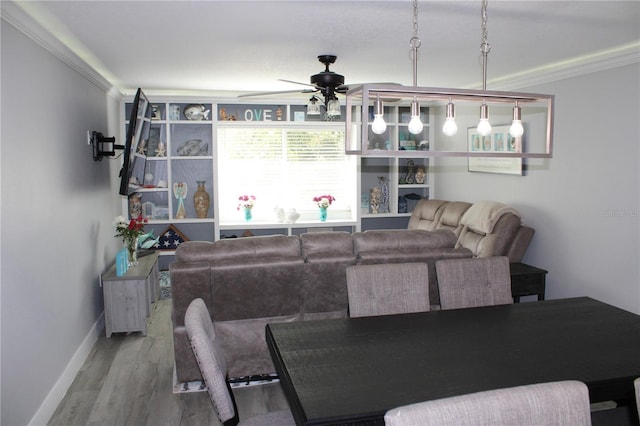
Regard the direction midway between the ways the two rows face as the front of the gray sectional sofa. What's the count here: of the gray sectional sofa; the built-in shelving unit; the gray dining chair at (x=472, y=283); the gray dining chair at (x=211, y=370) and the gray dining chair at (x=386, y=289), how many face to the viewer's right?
1

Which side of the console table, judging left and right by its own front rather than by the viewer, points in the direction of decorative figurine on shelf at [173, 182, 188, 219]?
left

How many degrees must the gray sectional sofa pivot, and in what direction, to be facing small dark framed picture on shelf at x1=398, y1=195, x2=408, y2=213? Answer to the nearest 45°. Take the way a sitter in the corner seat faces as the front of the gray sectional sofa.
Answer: approximately 45° to its right

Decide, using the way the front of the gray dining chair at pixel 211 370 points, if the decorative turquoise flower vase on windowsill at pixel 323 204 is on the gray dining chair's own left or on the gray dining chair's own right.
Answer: on the gray dining chair's own left

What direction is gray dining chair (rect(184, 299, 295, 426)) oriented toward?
to the viewer's right

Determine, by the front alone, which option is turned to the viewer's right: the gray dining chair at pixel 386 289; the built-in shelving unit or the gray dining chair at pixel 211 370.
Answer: the gray dining chair at pixel 211 370

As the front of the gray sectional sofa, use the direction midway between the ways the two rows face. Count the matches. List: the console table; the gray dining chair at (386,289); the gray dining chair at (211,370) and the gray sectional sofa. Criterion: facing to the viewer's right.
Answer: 2

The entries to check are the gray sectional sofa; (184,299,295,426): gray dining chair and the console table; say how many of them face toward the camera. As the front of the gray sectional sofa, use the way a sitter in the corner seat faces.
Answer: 0

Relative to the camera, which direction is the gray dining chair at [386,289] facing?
toward the camera

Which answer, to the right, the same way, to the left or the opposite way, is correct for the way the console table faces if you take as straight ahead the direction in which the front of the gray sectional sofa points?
to the right

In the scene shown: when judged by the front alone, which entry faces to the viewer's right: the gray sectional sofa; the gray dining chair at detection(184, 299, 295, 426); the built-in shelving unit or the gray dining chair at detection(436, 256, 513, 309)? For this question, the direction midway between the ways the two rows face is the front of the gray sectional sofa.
the gray dining chair at detection(184, 299, 295, 426)

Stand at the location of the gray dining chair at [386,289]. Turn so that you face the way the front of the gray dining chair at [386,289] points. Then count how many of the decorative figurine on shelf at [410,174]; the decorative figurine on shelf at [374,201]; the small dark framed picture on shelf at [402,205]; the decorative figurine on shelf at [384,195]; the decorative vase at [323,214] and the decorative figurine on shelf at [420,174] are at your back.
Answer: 6

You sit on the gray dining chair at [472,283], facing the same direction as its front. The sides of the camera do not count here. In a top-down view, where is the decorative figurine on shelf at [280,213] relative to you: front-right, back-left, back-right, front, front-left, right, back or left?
back-right

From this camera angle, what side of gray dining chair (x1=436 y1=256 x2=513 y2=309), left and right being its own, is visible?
front

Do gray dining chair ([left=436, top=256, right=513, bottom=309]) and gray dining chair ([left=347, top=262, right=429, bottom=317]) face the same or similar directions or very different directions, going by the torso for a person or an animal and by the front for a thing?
same or similar directions

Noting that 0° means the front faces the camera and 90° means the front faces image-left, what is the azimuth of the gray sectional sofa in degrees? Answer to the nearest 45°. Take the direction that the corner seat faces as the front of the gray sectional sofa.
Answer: approximately 135°

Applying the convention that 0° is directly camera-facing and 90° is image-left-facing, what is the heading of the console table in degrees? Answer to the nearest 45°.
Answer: approximately 270°

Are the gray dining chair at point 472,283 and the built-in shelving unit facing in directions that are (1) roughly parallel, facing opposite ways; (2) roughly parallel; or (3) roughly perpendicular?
roughly parallel

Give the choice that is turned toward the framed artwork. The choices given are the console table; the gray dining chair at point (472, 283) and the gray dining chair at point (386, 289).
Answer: the console table

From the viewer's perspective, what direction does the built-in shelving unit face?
toward the camera

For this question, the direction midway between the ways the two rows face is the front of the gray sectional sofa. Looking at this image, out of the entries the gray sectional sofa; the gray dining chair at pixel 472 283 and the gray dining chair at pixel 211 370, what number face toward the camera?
1
